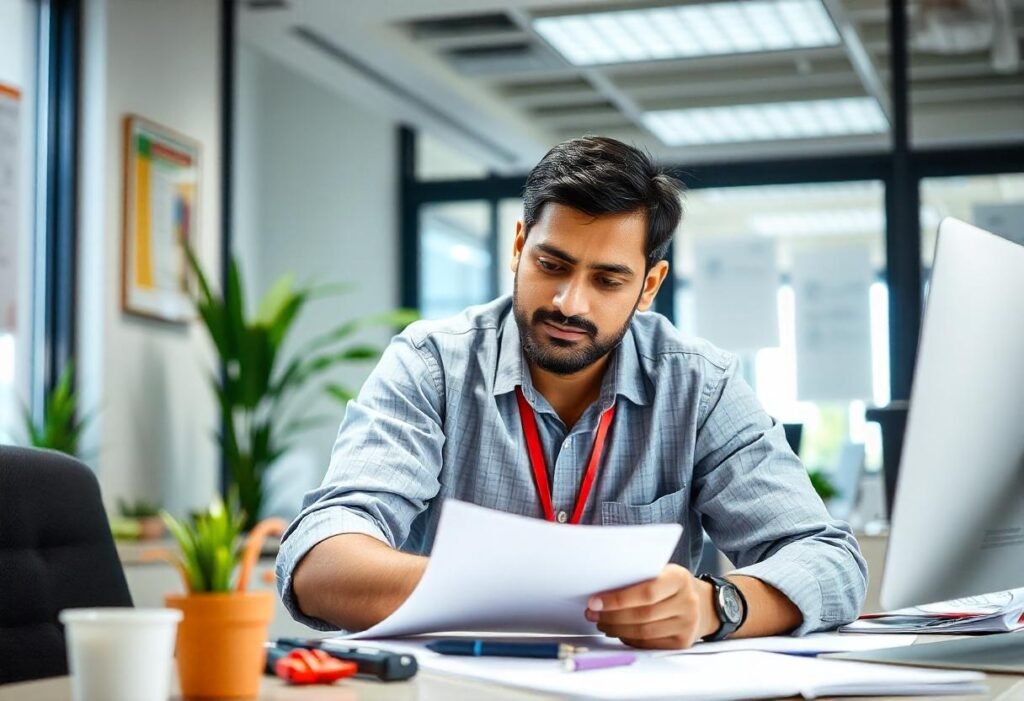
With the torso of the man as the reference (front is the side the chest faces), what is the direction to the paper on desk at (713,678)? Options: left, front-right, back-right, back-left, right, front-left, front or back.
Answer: front

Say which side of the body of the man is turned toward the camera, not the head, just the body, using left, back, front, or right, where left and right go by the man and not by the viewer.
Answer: front

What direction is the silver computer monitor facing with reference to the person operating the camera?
facing away from the viewer and to the left of the viewer

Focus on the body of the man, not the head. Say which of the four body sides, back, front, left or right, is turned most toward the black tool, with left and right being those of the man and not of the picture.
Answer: front

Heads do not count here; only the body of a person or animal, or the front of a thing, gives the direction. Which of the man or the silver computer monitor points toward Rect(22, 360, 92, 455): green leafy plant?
the silver computer monitor

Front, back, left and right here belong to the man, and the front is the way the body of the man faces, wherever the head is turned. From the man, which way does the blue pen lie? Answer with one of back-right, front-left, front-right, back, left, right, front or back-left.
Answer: front

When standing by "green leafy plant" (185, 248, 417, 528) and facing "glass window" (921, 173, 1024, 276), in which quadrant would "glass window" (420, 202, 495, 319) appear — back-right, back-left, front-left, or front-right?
front-left

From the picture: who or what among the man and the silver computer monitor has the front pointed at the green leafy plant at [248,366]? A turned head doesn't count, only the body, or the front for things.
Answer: the silver computer monitor

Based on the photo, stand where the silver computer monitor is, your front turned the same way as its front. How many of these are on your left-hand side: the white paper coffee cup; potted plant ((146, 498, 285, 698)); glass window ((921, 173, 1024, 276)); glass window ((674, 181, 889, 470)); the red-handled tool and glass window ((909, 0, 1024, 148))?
3

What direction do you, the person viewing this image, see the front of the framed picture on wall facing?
facing the viewer and to the right of the viewer

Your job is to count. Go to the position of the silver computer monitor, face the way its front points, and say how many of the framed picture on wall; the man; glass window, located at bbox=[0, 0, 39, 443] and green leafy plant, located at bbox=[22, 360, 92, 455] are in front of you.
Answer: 4

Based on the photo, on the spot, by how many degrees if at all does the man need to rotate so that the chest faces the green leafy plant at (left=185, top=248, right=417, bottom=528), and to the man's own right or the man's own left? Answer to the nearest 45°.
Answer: approximately 180°

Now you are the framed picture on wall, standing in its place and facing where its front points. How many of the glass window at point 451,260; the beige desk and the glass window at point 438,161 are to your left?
2

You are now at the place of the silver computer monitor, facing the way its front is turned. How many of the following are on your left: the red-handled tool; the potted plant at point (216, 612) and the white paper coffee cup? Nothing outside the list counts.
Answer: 3

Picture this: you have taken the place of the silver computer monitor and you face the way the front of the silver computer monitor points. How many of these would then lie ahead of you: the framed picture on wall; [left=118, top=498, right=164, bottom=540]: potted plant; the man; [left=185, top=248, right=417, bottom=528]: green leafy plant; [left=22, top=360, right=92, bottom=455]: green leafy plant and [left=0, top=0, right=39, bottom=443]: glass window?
6
